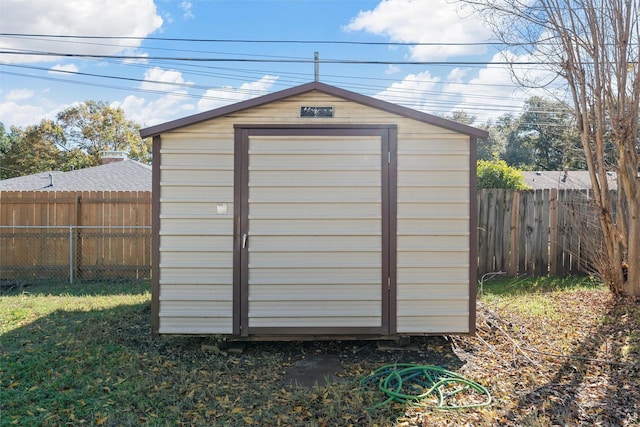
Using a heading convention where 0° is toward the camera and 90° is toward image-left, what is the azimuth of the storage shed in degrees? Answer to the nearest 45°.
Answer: approximately 0°

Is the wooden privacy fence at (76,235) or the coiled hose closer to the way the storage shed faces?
the coiled hose

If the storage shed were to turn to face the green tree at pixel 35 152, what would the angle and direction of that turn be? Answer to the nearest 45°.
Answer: approximately 135° to its right

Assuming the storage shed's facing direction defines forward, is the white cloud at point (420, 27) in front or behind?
behind

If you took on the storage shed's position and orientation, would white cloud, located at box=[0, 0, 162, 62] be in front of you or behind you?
behind

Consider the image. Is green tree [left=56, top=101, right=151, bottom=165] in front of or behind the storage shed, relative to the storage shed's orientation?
behind

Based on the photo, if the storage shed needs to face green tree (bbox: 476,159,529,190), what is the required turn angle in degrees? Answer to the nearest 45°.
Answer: approximately 135° to its left
